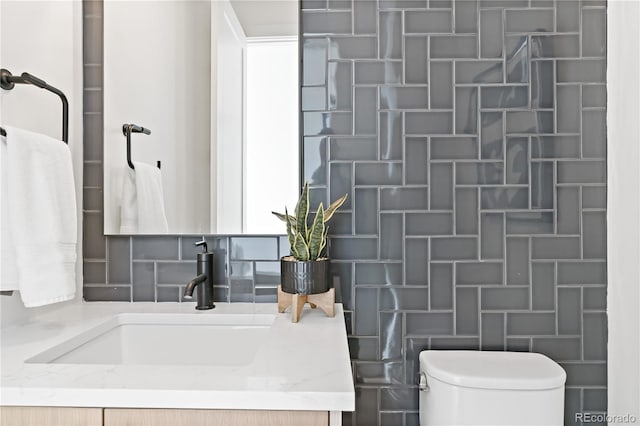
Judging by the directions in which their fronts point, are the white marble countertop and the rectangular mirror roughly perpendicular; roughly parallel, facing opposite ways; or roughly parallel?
roughly parallel

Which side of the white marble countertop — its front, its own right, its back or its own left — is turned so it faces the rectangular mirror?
back

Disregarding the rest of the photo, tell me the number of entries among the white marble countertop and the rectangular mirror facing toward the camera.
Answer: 2

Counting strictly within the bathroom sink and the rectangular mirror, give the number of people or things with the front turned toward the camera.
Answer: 2

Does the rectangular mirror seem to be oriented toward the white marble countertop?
yes

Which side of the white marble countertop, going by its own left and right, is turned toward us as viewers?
front

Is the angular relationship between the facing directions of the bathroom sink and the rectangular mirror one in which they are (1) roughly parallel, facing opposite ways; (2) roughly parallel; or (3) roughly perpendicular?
roughly parallel

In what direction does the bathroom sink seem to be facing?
toward the camera

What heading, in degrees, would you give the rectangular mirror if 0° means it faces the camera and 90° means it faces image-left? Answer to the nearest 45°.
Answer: approximately 0°
